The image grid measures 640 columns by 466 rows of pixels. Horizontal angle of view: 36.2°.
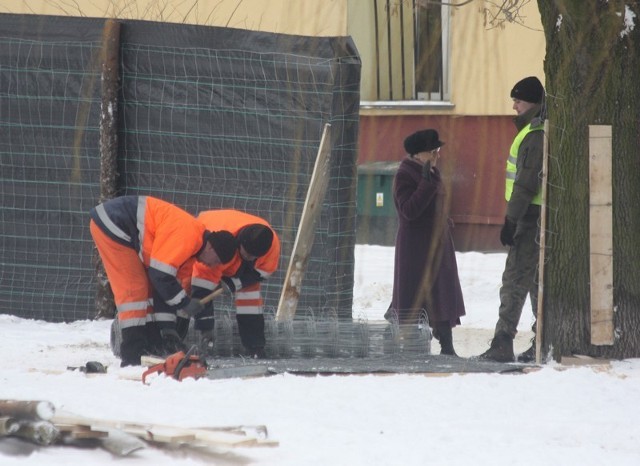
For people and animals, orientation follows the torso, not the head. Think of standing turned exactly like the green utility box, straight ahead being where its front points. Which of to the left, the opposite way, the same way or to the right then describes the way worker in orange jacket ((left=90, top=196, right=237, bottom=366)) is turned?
to the left

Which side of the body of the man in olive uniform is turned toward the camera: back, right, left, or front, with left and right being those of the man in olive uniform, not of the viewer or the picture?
left

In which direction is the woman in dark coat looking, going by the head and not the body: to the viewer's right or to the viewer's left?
to the viewer's right

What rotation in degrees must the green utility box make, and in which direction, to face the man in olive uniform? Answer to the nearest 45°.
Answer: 0° — it already faces them

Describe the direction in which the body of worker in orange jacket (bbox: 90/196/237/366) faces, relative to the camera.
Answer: to the viewer's right

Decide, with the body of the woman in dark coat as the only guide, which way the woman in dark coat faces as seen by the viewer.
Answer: to the viewer's right

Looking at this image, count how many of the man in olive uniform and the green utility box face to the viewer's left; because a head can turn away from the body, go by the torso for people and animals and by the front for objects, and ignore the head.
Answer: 1

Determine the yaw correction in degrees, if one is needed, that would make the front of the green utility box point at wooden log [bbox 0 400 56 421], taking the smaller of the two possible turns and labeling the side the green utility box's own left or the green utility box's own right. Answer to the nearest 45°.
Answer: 0° — it already faces it

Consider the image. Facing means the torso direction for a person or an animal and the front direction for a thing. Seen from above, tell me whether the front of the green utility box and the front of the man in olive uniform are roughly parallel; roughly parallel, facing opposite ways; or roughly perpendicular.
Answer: roughly perpendicular

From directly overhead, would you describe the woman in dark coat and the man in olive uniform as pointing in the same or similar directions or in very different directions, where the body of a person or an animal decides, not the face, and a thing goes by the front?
very different directions

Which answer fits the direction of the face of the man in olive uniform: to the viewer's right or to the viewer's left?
to the viewer's left

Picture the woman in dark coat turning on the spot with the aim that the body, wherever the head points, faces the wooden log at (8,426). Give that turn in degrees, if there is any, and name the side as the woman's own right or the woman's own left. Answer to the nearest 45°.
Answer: approximately 135° to the woman's own right

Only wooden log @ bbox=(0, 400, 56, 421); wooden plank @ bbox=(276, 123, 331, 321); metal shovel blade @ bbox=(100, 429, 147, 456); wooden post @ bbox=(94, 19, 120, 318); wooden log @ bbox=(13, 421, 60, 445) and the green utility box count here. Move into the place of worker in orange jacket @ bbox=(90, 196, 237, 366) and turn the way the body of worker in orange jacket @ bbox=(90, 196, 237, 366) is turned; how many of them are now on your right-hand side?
3

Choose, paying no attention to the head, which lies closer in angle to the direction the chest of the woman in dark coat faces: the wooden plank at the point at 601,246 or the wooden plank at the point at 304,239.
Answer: the wooden plank at the point at 601,246
